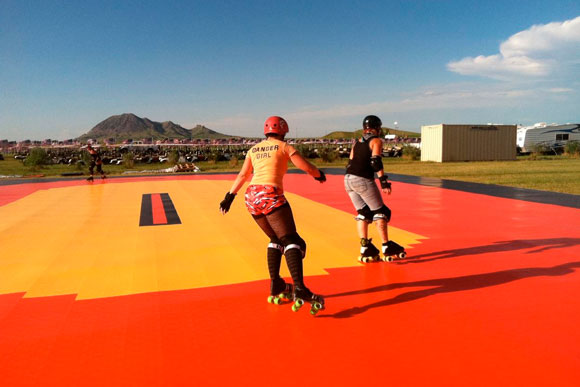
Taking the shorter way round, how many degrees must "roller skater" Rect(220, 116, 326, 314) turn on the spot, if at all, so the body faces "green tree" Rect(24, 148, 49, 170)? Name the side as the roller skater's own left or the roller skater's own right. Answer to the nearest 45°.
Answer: approximately 90° to the roller skater's own left

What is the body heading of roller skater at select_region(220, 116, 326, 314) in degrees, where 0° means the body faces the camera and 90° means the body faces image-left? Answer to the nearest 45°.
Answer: approximately 225°

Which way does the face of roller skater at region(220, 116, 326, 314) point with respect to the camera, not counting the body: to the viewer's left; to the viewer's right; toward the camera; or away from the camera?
away from the camera

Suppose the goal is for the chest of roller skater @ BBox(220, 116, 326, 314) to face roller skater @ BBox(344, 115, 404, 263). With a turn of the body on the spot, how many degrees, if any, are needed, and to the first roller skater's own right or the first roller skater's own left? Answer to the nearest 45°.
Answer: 0° — they already face them

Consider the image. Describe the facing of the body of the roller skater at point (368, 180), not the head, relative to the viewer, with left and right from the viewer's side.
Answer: facing away from the viewer and to the right of the viewer
